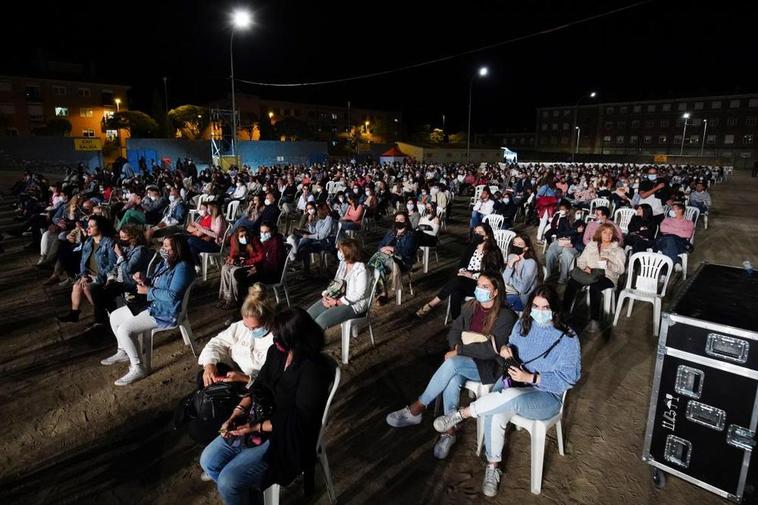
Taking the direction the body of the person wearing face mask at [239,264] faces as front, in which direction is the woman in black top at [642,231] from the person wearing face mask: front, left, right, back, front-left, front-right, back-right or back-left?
back-left

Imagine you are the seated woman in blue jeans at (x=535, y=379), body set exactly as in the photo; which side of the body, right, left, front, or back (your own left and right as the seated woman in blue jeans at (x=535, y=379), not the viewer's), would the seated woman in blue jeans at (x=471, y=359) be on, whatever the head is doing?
right

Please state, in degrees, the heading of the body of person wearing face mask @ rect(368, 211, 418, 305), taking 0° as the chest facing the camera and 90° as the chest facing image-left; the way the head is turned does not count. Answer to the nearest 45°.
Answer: approximately 45°
